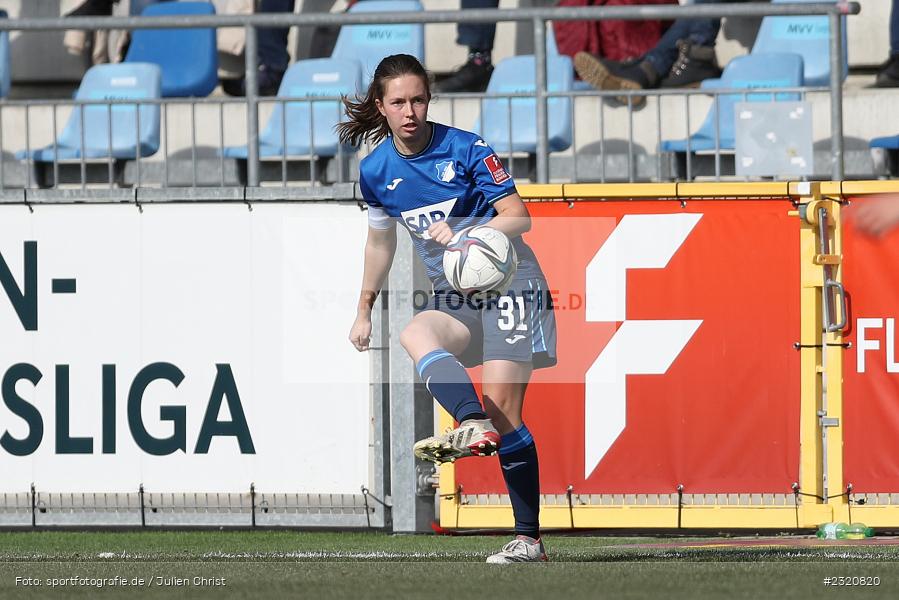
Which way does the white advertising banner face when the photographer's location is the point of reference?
facing the viewer

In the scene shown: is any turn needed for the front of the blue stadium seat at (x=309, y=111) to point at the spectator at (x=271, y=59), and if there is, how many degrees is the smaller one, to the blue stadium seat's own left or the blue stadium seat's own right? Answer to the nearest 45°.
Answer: approximately 135° to the blue stadium seat's own right

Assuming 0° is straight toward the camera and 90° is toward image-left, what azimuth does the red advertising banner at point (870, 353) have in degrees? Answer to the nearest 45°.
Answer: approximately 0°

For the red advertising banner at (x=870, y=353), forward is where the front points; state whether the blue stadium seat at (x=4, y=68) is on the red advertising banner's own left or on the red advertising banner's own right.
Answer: on the red advertising banner's own right

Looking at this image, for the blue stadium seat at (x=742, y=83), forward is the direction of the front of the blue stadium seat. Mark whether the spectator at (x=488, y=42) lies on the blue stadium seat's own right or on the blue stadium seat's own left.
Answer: on the blue stadium seat's own right

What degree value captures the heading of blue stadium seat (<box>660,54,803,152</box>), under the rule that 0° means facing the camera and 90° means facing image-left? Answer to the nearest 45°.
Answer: approximately 45°

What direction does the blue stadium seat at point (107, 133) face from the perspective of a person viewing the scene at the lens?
facing the viewer and to the left of the viewer

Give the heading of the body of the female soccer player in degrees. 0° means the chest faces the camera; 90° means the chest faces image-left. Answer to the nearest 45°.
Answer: approximately 45°

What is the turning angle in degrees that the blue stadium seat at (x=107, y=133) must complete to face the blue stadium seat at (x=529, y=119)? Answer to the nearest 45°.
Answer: approximately 135° to its left

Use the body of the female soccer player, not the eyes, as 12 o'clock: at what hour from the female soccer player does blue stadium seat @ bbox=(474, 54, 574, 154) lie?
The blue stadium seat is roughly at 5 o'clock from the female soccer player.

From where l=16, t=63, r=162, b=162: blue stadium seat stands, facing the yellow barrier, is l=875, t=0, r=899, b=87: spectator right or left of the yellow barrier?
left

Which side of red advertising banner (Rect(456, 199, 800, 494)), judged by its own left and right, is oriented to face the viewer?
front

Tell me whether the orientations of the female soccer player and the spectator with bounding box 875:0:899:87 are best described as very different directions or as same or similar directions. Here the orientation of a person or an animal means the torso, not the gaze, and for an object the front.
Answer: same or similar directions

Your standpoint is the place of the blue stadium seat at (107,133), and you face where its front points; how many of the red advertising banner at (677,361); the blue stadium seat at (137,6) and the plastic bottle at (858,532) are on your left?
2
